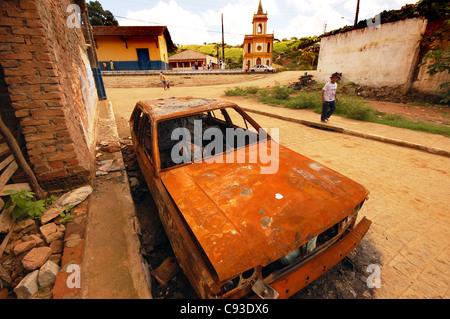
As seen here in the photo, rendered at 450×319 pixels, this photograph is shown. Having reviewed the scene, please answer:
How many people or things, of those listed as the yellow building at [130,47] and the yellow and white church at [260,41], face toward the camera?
2

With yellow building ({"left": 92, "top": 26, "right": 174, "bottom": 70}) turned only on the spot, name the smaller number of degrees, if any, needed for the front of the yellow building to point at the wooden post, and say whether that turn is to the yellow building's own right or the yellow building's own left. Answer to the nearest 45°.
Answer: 0° — it already faces it

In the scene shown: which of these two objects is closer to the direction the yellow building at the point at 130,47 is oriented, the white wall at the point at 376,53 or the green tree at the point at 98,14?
the white wall

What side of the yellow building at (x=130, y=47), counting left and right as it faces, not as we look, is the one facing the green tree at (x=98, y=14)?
back

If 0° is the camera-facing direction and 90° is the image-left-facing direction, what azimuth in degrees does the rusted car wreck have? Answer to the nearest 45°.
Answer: approximately 315°

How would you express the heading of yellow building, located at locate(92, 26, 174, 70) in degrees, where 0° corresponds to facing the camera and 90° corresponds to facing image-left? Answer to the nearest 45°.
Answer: approximately 0°

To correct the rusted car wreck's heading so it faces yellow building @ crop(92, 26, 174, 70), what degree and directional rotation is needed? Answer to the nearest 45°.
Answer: approximately 180°

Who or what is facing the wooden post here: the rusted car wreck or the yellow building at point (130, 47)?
the yellow building

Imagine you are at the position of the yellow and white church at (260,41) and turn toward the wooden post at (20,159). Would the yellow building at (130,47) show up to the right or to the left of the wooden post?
right

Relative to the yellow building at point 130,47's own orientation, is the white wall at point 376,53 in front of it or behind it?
in front

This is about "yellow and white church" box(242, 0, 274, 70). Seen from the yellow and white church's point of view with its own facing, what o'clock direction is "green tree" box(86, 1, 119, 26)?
The green tree is roughly at 3 o'clock from the yellow and white church.

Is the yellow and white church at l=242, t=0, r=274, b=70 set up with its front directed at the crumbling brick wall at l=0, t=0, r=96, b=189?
yes

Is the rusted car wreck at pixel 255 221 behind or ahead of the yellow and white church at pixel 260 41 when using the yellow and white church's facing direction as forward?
ahead
